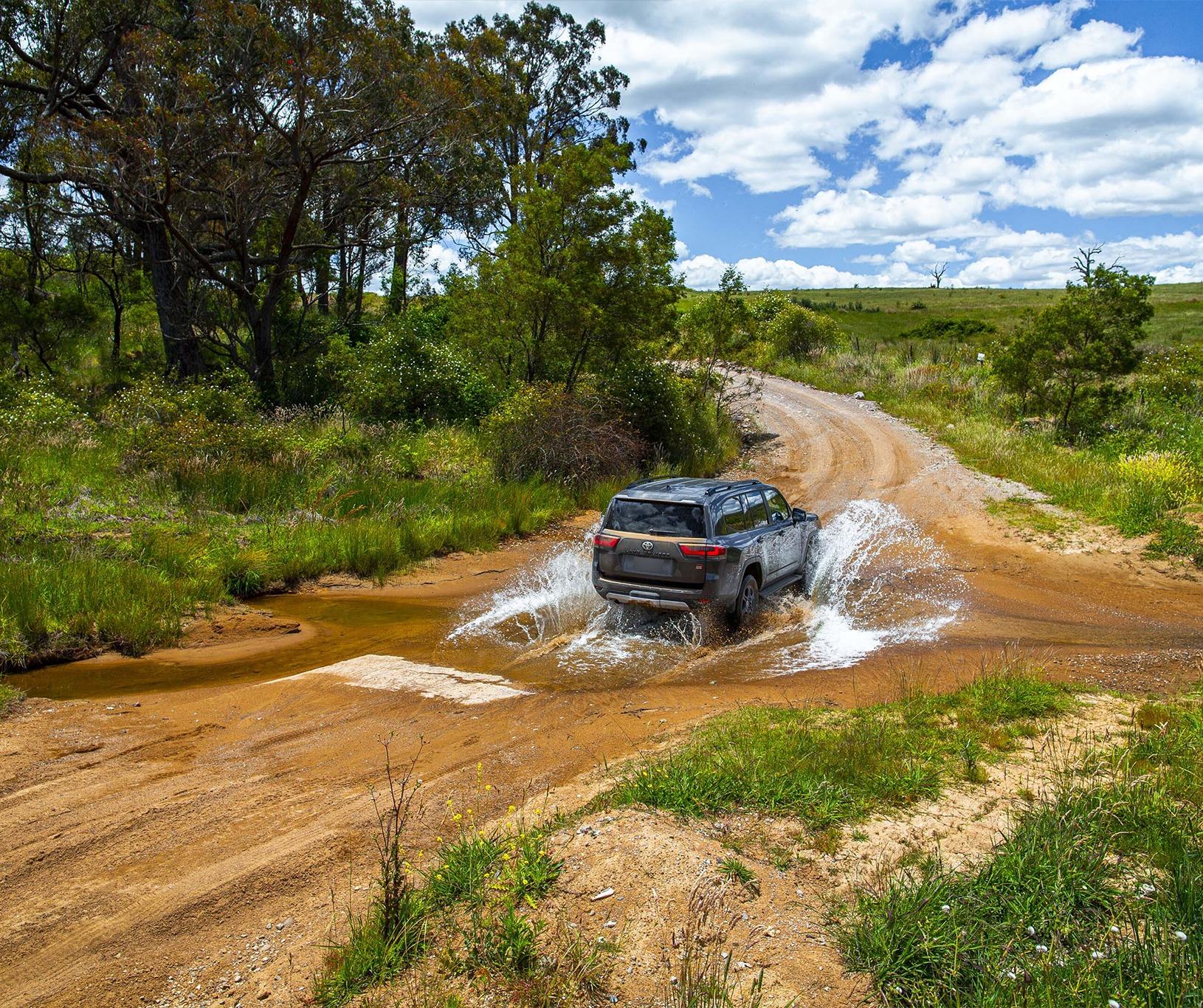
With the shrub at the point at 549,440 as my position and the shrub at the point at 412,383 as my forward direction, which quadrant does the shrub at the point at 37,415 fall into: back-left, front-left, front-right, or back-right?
front-left

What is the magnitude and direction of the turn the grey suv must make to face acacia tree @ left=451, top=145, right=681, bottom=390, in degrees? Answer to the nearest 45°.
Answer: approximately 45° to its left

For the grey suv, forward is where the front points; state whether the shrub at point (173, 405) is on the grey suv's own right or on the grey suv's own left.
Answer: on the grey suv's own left

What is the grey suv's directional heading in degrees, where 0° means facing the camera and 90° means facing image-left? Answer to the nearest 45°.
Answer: approximately 225°

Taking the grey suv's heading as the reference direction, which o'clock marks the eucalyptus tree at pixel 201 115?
The eucalyptus tree is roughly at 9 o'clock from the grey suv.

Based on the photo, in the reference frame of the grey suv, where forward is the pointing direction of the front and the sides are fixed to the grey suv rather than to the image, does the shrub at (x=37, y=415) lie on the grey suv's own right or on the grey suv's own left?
on the grey suv's own left

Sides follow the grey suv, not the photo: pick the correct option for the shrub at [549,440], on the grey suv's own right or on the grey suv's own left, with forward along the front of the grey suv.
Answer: on the grey suv's own left

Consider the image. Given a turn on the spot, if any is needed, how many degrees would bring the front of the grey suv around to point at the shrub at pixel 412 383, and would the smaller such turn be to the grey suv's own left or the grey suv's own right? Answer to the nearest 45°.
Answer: approximately 90° to the grey suv's own left

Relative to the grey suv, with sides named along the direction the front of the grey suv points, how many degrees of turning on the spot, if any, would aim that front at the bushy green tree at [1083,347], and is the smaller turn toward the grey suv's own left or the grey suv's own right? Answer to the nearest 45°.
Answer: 0° — it already faces it
